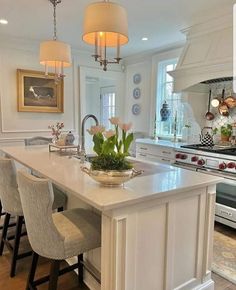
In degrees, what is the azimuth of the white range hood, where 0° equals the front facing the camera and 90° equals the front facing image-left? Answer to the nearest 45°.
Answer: approximately 45°

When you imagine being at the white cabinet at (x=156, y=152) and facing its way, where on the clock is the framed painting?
The framed painting is roughly at 2 o'clock from the white cabinet.

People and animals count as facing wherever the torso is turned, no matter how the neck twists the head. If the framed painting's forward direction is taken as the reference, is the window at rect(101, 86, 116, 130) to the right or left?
on its left

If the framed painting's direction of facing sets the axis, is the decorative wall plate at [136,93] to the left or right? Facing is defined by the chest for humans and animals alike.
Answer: on its left

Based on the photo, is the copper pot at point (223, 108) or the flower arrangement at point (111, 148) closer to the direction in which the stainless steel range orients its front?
the flower arrangement
